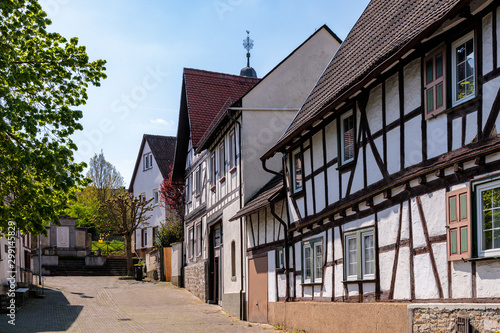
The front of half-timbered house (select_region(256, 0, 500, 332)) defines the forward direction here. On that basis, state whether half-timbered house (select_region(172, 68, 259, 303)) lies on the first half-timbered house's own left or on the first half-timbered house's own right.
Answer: on the first half-timbered house's own right

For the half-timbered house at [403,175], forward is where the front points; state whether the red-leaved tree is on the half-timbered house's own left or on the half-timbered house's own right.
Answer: on the half-timbered house's own right

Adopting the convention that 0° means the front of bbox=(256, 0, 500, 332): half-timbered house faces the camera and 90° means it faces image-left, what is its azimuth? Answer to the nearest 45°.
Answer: approximately 45°

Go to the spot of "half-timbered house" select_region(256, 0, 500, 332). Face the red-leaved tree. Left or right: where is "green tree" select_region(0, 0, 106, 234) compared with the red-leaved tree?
left
